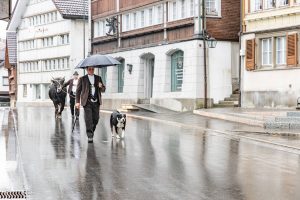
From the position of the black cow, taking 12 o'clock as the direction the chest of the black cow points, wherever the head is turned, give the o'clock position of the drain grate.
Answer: The drain grate is roughly at 12 o'clock from the black cow.

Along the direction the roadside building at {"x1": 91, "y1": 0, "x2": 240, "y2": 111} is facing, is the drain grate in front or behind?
in front

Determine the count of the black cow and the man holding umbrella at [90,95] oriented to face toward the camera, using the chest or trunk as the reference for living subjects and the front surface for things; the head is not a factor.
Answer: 2

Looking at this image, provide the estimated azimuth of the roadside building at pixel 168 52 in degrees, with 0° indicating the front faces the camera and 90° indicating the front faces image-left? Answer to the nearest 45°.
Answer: approximately 45°

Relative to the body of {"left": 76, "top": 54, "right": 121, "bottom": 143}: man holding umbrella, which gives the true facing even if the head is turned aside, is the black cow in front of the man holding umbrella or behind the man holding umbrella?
behind

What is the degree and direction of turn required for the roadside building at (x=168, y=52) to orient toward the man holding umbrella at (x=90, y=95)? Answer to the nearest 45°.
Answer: approximately 45° to its left

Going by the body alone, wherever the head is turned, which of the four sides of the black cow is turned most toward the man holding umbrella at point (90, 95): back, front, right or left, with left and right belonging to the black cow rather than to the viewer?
front

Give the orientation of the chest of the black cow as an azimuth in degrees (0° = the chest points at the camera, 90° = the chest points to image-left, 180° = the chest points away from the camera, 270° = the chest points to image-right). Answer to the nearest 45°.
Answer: approximately 0°

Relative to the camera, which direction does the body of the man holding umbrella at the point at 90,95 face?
toward the camera

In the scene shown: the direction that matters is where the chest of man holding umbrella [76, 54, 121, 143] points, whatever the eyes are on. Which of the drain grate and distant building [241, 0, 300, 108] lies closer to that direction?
the drain grate
